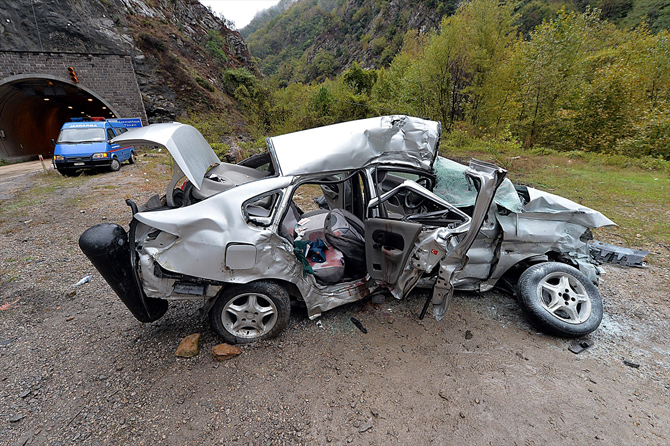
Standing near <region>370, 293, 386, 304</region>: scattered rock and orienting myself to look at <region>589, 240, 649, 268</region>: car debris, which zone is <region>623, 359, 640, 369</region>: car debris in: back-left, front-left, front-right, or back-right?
front-right

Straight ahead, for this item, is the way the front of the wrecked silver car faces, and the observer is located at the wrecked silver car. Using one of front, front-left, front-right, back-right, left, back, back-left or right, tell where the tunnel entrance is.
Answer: back-left

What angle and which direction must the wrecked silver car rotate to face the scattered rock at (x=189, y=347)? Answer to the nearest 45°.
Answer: approximately 180°

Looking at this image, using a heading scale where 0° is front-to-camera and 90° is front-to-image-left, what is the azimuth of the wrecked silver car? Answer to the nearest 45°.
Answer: approximately 270°

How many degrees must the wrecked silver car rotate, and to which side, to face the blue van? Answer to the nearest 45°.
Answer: approximately 135° to its left

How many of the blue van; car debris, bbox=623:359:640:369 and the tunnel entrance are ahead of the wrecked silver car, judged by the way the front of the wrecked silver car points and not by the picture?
1

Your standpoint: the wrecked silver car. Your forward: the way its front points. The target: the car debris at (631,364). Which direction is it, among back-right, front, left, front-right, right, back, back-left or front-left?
front

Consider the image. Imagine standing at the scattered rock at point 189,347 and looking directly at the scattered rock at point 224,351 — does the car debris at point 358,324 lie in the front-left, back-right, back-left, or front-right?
front-left
